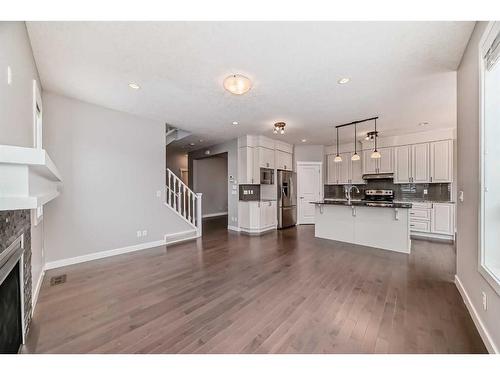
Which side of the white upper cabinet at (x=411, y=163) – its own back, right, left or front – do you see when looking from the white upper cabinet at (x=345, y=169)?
right

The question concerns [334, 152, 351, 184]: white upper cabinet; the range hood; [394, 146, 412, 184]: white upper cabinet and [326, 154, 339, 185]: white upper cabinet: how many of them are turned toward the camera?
4

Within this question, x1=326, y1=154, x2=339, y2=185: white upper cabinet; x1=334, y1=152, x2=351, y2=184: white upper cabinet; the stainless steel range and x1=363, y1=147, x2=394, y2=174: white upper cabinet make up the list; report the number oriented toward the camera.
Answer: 4

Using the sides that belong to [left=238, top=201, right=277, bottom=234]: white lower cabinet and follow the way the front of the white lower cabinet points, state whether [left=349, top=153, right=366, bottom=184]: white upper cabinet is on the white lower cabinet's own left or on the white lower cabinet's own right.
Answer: on the white lower cabinet's own left

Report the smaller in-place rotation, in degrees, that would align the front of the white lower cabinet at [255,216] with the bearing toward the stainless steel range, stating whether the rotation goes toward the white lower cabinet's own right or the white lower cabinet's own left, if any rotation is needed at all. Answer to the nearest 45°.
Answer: approximately 45° to the white lower cabinet's own left

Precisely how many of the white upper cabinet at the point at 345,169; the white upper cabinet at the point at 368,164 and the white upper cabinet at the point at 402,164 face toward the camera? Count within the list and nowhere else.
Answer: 3

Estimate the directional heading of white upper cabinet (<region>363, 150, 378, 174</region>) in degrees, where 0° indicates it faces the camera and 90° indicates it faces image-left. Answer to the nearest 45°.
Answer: approximately 0°

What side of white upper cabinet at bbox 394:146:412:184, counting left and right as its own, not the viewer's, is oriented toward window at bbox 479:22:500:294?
front

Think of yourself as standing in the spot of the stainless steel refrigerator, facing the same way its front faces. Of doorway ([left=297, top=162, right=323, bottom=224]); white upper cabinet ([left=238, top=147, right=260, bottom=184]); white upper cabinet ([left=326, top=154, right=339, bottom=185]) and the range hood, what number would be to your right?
1

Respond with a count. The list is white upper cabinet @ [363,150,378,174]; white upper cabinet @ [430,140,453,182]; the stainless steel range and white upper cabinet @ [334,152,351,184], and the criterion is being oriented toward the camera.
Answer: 4

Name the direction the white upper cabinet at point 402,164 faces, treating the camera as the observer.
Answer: facing the viewer

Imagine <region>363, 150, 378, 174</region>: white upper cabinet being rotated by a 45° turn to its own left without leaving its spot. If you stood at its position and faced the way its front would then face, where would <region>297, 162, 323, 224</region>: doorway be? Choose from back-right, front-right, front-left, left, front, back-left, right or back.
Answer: back-right

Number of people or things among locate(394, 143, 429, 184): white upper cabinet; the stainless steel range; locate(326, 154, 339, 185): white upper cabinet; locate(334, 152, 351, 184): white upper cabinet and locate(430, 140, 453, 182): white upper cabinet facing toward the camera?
5

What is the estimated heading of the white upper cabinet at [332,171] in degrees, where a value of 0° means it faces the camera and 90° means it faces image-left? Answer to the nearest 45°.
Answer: approximately 0°

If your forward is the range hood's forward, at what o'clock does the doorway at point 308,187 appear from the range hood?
The doorway is roughly at 3 o'clock from the range hood.

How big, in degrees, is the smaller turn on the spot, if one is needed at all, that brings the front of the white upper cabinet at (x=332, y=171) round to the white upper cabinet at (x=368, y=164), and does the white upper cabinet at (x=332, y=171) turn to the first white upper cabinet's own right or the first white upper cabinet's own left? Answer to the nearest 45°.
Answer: approximately 45° to the first white upper cabinet's own left

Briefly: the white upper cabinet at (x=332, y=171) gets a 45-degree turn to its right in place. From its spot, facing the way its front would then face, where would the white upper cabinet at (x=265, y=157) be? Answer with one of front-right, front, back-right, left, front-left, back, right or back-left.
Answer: front
